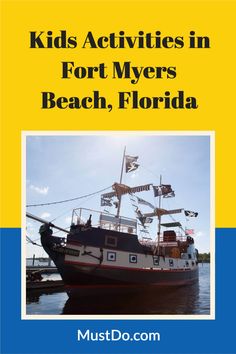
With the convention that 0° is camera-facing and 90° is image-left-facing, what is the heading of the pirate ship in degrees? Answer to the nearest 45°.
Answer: approximately 45°
